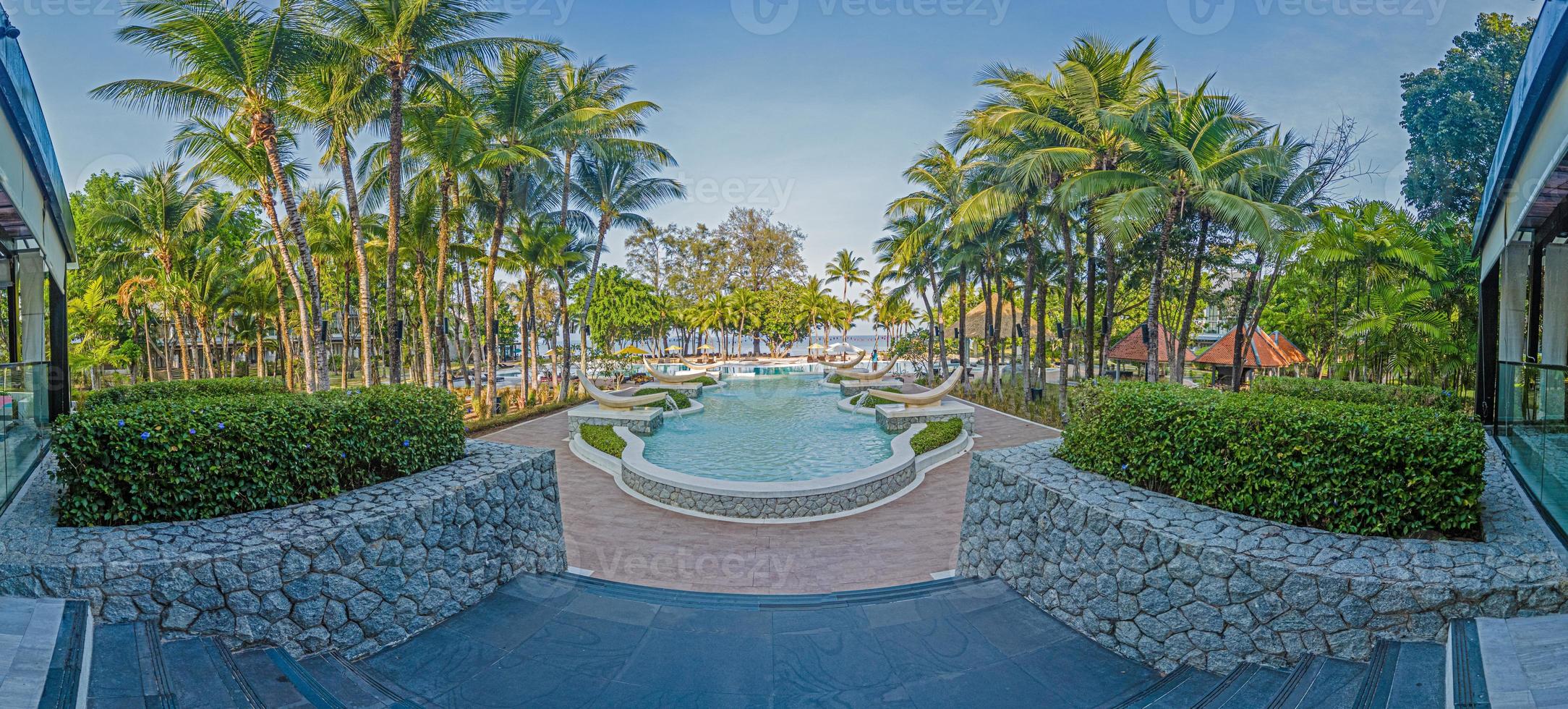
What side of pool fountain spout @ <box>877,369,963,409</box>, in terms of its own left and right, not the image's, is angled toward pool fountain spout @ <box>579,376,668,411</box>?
front

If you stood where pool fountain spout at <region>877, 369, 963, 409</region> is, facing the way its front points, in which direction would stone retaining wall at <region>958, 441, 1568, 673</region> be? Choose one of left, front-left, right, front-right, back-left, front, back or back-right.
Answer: left

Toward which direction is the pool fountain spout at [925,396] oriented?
to the viewer's left

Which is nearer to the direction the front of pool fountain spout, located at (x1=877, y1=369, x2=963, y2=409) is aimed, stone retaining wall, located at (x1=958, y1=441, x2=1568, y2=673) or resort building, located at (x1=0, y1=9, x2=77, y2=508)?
the resort building

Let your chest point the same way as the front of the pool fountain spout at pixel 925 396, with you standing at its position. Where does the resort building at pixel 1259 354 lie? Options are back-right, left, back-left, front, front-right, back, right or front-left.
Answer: back-right

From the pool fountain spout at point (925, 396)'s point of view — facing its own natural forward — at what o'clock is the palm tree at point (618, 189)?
The palm tree is roughly at 1 o'clock from the pool fountain spout.

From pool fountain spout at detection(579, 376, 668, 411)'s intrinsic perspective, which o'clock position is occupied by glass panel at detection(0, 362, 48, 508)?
The glass panel is roughly at 4 o'clock from the pool fountain spout.

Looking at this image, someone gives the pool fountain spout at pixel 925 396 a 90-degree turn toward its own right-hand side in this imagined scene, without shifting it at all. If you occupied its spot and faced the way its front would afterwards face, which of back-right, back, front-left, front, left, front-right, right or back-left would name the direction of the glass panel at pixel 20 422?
back-left

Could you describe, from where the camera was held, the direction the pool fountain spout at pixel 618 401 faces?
facing to the right of the viewer

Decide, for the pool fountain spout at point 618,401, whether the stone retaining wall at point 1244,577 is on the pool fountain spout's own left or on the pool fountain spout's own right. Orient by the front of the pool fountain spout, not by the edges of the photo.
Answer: on the pool fountain spout's own right

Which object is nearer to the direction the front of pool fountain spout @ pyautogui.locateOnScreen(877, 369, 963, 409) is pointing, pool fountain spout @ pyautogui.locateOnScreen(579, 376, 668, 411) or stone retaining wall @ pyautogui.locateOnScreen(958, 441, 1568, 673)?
the pool fountain spout

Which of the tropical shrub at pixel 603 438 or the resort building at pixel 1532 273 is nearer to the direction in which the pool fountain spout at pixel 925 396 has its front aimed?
the tropical shrub

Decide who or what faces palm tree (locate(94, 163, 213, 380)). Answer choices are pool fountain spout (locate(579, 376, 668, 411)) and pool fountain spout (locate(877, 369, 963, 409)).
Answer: pool fountain spout (locate(877, 369, 963, 409))

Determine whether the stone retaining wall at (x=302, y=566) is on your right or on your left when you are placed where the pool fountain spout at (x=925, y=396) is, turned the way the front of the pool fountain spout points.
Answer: on your left

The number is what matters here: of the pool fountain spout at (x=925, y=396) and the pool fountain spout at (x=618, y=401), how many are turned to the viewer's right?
1
